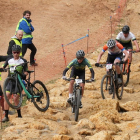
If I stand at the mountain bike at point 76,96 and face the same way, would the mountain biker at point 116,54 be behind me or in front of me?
behind

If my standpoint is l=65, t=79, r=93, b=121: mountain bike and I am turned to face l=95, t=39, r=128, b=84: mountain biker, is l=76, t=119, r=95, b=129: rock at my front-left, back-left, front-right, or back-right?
back-right

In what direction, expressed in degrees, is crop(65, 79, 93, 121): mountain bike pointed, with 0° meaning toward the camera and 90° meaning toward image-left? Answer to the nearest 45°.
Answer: approximately 0°

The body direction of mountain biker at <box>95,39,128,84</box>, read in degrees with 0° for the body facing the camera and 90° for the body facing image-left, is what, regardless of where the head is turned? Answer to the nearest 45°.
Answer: approximately 45°

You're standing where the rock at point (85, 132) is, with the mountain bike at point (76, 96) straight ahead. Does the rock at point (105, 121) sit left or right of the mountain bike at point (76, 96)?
right

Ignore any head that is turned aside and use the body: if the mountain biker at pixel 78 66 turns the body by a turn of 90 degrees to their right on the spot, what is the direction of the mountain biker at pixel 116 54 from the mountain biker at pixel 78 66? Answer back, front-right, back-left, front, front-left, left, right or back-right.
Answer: back-right

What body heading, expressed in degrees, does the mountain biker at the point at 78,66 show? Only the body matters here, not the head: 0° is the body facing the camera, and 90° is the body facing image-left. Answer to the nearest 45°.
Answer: approximately 0°

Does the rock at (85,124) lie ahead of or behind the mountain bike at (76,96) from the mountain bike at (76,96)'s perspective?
ahead

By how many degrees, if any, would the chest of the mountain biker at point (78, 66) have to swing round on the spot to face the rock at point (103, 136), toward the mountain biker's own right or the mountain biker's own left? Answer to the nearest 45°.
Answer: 0° — they already face it

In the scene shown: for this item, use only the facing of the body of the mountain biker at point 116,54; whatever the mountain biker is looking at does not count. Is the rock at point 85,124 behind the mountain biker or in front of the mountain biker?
in front
